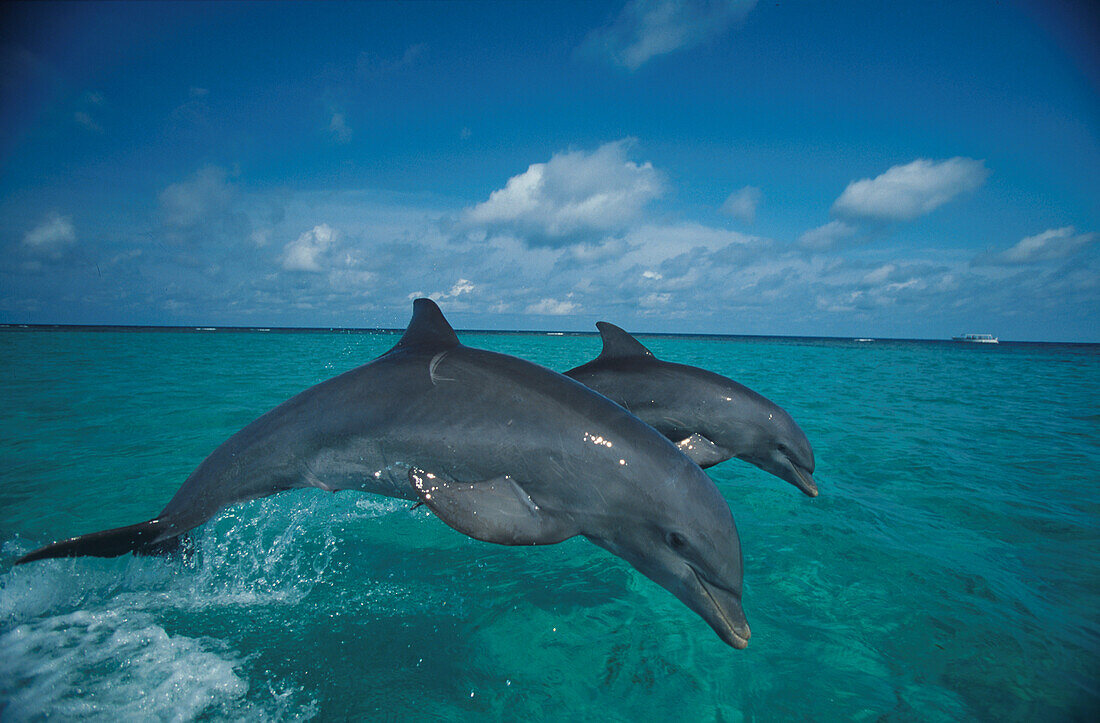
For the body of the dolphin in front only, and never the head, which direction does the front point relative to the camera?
to the viewer's right

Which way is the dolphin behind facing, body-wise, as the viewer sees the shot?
to the viewer's right
